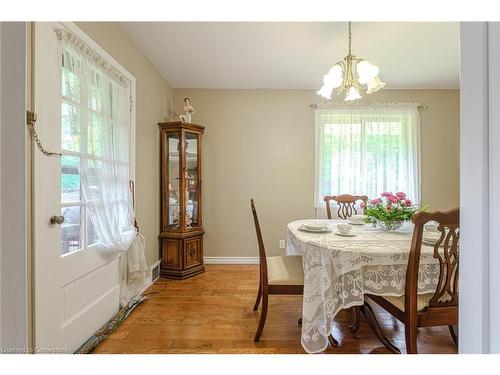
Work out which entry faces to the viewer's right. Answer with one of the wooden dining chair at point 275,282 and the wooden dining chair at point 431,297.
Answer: the wooden dining chair at point 275,282

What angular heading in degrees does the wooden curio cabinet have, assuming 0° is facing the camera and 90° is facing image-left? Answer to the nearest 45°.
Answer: approximately 315°

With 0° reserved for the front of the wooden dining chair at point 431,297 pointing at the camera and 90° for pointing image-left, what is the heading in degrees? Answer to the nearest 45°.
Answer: approximately 135°

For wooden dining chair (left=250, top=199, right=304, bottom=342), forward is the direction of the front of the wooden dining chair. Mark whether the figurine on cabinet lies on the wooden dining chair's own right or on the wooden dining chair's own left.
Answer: on the wooden dining chair's own left

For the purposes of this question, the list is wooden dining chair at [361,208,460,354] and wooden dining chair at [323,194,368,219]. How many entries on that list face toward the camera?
1

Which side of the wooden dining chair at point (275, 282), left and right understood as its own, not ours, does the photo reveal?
right
